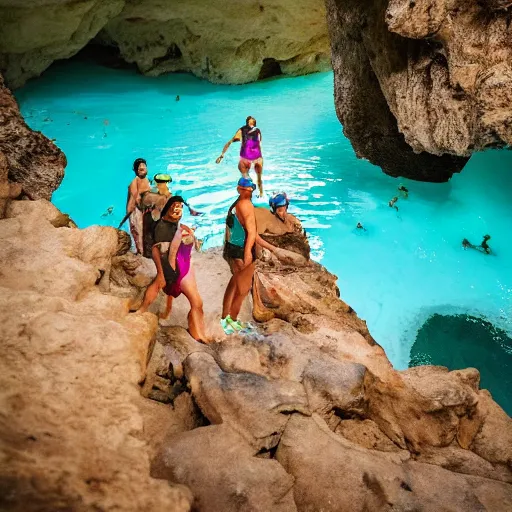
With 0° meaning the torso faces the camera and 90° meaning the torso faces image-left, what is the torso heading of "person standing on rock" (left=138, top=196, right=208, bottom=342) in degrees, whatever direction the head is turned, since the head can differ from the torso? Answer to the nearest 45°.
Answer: approximately 315°

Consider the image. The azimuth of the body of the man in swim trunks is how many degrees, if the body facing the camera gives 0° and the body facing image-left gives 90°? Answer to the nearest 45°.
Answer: approximately 315°

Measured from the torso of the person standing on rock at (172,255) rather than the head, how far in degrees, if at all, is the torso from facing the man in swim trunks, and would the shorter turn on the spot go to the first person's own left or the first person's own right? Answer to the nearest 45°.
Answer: approximately 135° to the first person's own left
